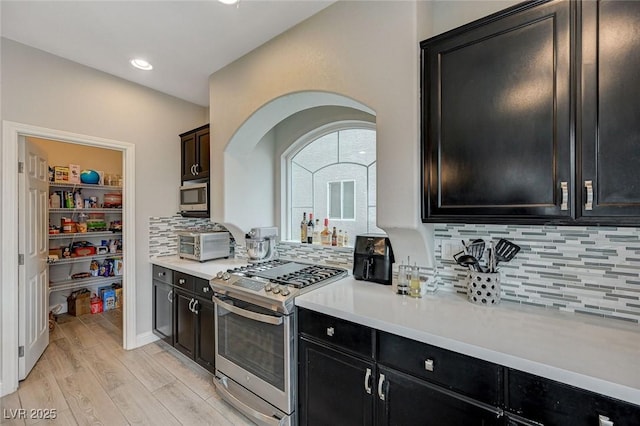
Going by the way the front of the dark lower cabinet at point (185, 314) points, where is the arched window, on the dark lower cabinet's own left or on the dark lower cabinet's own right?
on the dark lower cabinet's own left

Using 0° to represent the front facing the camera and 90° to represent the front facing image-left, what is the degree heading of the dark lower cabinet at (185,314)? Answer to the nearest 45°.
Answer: approximately 45°

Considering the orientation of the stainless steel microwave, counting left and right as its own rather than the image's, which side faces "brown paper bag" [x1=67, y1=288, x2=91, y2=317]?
right

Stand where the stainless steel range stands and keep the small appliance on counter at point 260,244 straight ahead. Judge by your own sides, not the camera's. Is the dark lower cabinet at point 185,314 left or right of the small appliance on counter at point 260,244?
left

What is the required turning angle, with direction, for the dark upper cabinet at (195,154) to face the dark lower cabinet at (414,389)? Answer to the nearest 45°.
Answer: approximately 45° to its left

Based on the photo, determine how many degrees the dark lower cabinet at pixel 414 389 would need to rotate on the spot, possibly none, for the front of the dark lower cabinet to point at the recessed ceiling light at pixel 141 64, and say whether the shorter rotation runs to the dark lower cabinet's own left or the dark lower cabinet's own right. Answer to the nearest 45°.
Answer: approximately 45° to the dark lower cabinet's own right

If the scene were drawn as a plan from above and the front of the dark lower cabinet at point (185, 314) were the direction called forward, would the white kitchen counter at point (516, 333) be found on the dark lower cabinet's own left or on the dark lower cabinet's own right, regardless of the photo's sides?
on the dark lower cabinet's own left

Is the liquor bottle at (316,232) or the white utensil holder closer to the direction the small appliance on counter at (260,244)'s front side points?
the white utensil holder

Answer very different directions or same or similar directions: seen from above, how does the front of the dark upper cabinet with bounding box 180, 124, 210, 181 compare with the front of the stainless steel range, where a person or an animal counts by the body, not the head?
same or similar directions

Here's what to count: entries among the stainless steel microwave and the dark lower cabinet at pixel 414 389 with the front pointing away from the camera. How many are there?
0

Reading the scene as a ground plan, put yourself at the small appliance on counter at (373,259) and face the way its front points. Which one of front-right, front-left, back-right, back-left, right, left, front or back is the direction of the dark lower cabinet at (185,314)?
front-right

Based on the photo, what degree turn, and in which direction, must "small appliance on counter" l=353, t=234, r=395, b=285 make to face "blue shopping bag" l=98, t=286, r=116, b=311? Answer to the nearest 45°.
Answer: approximately 45° to its right

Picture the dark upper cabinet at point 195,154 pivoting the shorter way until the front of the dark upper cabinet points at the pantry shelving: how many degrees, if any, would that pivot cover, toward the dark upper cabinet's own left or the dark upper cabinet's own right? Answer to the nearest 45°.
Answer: approximately 90° to the dark upper cabinet's own right

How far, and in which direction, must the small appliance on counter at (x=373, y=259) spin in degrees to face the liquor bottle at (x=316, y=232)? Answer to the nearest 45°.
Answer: approximately 90° to its right

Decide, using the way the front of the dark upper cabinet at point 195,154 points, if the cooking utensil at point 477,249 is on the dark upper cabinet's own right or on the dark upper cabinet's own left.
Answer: on the dark upper cabinet's own left

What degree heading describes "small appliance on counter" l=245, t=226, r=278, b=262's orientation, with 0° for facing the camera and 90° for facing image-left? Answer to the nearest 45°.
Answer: approximately 45°

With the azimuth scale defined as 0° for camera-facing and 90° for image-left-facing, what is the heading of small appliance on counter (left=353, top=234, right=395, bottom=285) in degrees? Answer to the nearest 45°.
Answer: approximately 45°
